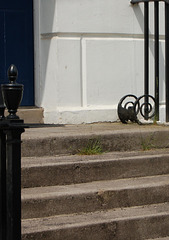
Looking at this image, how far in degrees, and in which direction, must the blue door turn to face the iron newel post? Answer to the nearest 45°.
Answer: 0° — it already faces it

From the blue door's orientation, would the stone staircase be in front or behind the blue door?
in front

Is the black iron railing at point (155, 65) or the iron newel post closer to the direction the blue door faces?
the iron newel post

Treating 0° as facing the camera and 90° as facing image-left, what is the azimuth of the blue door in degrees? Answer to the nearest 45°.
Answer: approximately 0°

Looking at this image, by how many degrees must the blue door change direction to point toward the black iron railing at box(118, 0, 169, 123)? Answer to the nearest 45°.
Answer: approximately 90° to its left

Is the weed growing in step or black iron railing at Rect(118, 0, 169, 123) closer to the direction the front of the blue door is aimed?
the weed growing in step

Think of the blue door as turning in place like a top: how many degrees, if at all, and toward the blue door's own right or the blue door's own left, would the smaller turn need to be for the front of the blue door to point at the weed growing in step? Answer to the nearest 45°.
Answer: approximately 45° to the blue door's own left
